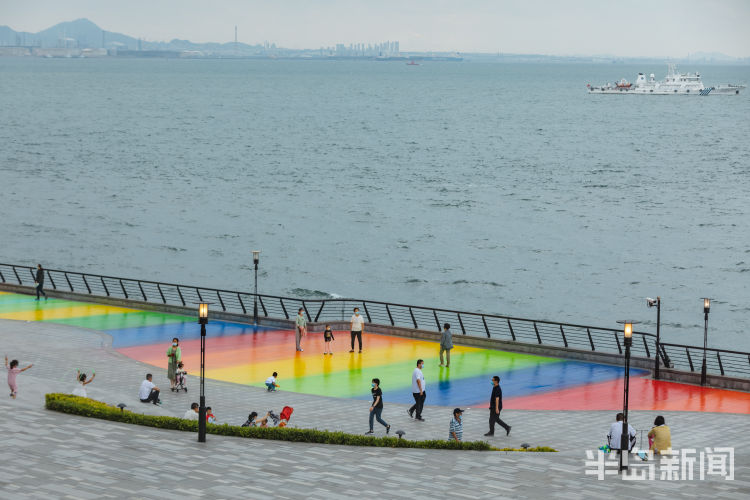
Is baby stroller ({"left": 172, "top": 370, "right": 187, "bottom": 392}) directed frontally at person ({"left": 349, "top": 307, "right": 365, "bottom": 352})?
no

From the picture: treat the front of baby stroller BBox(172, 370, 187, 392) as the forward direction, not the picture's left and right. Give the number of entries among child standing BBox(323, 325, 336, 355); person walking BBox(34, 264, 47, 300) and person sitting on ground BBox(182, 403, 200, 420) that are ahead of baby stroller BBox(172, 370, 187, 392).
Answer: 1

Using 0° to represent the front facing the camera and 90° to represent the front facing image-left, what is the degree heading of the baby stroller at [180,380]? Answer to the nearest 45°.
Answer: approximately 0°

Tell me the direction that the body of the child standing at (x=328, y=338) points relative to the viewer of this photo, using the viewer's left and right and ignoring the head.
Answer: facing the viewer

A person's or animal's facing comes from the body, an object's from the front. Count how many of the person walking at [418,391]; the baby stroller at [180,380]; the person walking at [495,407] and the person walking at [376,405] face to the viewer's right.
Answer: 1

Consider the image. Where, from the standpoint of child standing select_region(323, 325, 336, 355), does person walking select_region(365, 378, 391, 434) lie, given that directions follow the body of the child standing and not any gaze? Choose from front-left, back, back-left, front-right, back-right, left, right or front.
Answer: front
